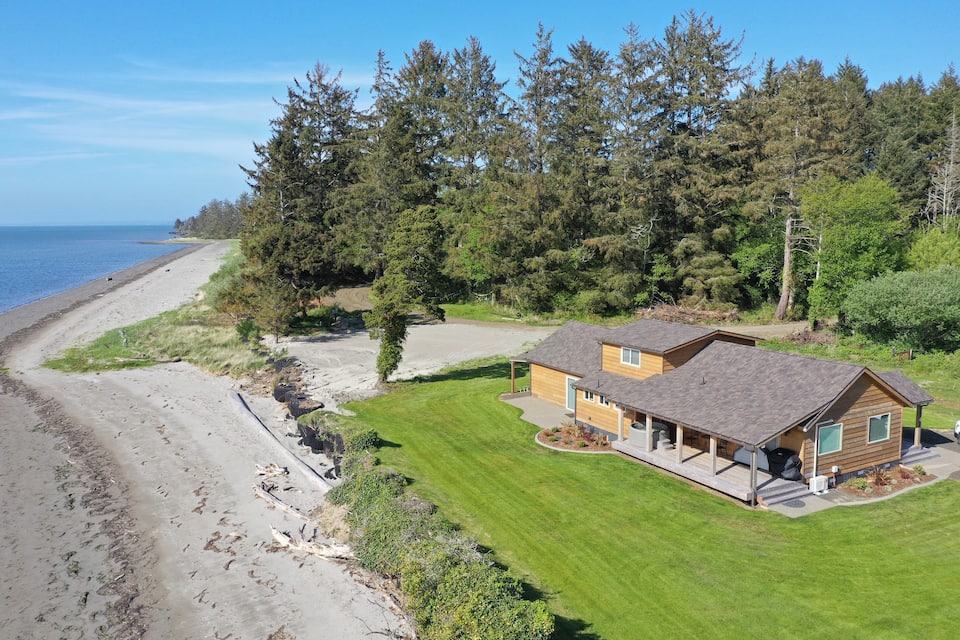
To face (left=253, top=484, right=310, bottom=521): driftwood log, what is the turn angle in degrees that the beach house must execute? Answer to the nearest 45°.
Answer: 0° — it already faces it

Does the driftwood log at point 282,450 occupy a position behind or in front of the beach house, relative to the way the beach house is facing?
in front

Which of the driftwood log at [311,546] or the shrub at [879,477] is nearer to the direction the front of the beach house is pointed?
the driftwood log

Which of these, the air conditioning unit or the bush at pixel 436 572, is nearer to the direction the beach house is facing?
the bush

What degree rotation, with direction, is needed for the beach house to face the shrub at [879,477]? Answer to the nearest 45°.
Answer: approximately 135° to its left

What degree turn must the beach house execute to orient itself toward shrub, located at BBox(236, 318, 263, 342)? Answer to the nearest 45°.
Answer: approximately 90° to its right

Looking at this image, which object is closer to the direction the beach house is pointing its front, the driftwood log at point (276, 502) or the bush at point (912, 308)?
the driftwood log

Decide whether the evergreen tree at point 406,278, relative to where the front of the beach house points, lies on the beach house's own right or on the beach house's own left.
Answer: on the beach house's own right

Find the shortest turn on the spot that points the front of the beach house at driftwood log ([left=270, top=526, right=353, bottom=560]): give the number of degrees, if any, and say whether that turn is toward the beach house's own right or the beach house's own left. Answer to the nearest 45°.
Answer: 0° — it already faces it

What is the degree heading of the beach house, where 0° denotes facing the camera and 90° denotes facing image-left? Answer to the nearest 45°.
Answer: approximately 45°

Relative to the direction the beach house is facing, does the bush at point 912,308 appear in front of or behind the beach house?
behind
